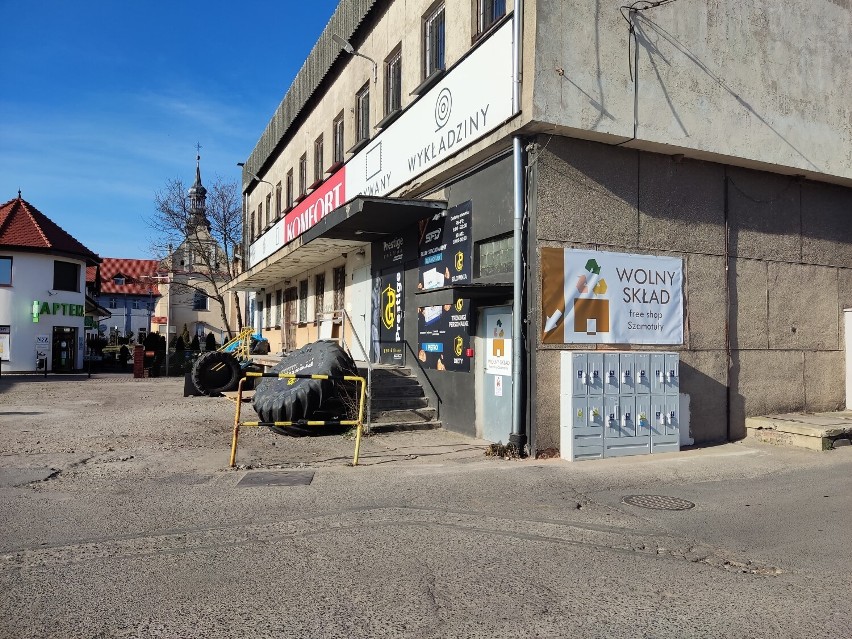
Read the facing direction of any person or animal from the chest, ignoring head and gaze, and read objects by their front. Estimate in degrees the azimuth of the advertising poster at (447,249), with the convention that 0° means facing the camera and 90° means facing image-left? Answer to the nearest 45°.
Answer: approximately 45°

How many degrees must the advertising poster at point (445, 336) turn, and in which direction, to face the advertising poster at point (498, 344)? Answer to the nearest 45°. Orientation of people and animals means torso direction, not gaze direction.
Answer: approximately 90° to its left

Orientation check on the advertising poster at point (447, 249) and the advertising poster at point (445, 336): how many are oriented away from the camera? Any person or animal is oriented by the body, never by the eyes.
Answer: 0

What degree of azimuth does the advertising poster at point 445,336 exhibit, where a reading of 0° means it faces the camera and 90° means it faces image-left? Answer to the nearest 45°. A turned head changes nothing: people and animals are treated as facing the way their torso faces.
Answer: approximately 45°

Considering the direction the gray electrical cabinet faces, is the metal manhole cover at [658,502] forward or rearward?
forward

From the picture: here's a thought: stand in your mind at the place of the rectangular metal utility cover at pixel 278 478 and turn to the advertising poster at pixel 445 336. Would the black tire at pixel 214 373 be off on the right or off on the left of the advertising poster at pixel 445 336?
left

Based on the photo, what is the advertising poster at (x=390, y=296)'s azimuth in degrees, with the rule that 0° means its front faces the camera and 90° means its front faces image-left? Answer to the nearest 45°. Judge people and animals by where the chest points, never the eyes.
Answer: approximately 45°

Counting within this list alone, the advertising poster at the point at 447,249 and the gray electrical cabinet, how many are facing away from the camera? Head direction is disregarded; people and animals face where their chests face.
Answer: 0

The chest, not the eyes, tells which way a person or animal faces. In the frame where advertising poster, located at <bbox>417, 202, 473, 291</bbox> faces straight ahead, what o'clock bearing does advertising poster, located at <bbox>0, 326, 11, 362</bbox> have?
advertising poster, located at <bbox>0, 326, 11, 362</bbox> is roughly at 3 o'clock from advertising poster, located at <bbox>417, 202, 473, 291</bbox>.

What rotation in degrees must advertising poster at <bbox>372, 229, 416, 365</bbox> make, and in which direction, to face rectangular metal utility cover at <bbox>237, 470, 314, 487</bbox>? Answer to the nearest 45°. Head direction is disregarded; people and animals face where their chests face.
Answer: approximately 45° to its left

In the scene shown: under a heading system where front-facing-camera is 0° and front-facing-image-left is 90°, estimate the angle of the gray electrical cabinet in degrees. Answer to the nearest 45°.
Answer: approximately 315°

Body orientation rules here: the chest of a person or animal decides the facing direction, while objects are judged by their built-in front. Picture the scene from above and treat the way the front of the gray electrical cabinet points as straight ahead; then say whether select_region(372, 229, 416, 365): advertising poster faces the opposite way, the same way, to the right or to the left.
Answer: to the right

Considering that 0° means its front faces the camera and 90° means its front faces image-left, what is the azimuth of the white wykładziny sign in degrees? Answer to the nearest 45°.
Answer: approximately 45°

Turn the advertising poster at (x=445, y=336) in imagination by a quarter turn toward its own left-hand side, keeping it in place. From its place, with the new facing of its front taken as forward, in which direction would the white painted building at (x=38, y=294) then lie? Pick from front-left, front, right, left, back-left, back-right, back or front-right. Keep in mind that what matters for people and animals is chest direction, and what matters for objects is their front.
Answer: back

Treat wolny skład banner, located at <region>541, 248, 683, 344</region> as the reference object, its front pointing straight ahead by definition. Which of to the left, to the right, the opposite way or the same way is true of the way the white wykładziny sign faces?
to the right

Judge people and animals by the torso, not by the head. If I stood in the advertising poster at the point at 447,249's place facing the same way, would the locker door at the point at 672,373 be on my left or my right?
on my left

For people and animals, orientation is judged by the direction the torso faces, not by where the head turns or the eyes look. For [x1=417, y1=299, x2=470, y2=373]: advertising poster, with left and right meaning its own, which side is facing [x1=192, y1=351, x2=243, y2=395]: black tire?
right

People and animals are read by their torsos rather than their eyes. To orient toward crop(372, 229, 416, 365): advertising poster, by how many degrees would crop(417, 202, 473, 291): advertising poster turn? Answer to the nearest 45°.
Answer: approximately 90° to its right

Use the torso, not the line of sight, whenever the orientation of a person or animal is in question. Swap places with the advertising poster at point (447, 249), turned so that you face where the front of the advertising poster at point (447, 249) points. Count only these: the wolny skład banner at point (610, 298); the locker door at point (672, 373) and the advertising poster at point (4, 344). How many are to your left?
2
